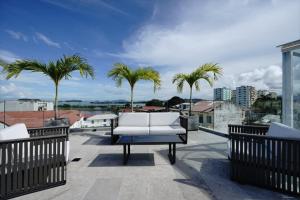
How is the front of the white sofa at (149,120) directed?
toward the camera

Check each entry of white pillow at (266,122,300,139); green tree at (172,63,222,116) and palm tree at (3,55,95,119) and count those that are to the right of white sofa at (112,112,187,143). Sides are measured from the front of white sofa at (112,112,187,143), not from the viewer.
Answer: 1

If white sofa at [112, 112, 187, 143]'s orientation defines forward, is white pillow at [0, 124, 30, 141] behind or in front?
in front

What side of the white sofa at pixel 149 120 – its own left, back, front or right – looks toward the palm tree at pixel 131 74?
back

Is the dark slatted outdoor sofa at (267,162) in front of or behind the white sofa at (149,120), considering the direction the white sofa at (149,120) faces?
in front

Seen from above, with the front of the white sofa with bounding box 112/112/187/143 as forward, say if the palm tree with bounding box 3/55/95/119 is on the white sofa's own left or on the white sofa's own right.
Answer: on the white sofa's own right

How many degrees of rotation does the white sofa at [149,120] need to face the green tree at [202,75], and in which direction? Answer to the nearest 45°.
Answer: approximately 135° to its left

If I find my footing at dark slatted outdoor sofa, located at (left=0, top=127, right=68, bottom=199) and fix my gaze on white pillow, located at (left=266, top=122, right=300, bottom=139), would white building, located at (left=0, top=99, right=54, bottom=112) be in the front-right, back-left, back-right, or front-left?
back-left

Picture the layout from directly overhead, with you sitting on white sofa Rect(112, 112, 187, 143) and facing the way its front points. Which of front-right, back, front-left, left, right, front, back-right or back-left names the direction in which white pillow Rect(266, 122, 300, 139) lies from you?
front-left

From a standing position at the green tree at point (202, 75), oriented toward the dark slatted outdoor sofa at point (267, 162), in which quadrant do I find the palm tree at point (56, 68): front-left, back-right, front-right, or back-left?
front-right

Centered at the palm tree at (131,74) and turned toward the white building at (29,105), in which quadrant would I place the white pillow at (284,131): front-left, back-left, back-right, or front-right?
back-left

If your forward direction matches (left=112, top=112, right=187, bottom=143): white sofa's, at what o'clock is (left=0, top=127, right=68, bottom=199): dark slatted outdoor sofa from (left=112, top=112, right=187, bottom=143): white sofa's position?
The dark slatted outdoor sofa is roughly at 1 o'clock from the white sofa.

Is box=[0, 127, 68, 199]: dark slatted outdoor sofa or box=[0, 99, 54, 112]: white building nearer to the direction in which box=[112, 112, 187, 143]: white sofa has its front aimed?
the dark slatted outdoor sofa
